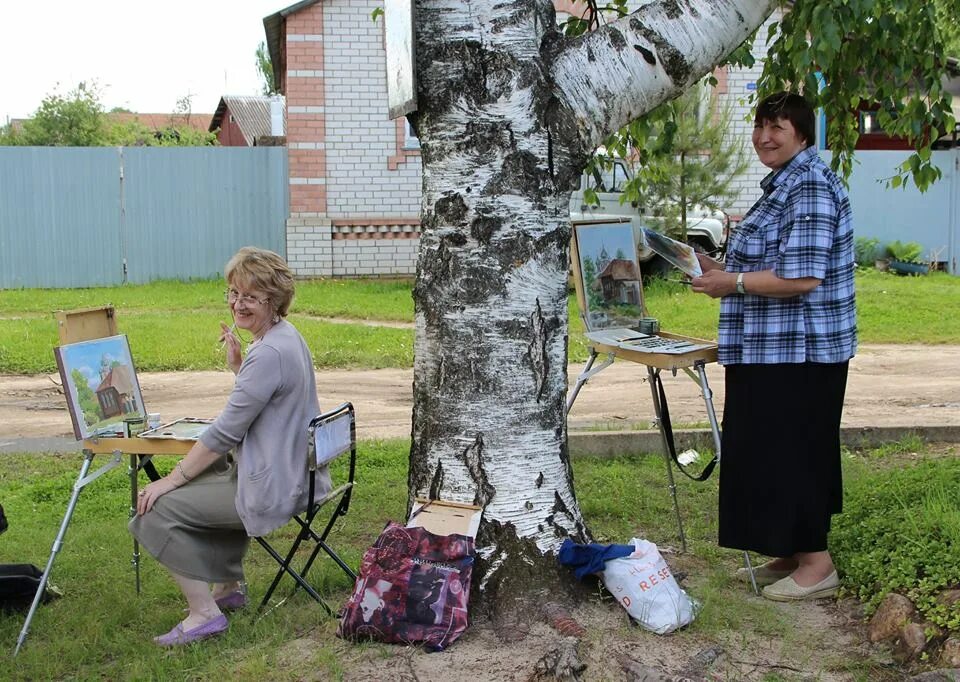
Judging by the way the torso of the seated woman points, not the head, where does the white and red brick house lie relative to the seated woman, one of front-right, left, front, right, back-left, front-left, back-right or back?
right

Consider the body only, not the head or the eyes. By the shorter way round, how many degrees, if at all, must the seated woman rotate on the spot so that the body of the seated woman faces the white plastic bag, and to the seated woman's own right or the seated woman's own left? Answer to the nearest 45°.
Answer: approximately 180°

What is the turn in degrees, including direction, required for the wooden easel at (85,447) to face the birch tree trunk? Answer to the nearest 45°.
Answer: approximately 45° to its left

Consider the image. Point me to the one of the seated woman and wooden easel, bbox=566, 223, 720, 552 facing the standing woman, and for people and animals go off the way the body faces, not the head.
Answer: the wooden easel

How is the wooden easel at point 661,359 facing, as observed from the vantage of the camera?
facing the viewer and to the right of the viewer

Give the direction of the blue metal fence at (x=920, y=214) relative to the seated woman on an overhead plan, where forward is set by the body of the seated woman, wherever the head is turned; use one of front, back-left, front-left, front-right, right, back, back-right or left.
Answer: back-right

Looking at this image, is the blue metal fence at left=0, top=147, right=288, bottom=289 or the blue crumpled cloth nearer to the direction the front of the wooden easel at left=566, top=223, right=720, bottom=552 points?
the blue crumpled cloth

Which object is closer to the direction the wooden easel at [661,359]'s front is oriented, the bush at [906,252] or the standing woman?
the standing woman

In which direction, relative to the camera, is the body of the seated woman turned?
to the viewer's left

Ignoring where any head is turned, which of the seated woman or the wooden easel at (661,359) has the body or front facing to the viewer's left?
the seated woman

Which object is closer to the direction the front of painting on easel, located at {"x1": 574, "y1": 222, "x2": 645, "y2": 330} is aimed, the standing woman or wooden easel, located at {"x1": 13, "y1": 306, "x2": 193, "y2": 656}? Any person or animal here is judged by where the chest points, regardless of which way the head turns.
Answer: the standing woman

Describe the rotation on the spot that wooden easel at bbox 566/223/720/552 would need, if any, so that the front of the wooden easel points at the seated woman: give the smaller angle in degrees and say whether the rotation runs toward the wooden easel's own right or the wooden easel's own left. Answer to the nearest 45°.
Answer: approximately 90° to the wooden easel's own right

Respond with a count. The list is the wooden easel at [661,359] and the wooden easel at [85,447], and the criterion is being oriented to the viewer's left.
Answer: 0

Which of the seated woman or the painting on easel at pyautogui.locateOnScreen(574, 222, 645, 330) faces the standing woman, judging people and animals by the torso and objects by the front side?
the painting on easel

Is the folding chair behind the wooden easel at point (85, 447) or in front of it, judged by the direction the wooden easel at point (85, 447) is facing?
in front
